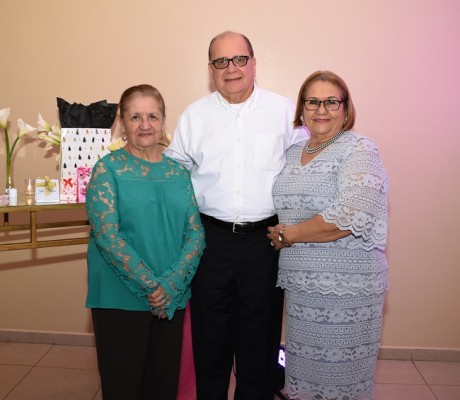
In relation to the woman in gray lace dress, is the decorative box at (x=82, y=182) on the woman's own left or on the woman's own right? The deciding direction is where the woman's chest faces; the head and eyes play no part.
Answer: on the woman's own right

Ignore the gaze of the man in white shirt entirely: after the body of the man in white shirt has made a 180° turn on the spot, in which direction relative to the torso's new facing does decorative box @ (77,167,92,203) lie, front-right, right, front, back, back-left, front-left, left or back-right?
left

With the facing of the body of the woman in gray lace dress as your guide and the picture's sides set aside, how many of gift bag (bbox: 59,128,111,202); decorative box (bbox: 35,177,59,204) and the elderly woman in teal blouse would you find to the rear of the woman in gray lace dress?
0

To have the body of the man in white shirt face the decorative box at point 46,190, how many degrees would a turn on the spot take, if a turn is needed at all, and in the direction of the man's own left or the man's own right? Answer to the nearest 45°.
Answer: approximately 90° to the man's own right

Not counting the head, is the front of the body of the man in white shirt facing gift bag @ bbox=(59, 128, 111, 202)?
no

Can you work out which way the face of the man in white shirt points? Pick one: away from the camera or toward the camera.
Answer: toward the camera

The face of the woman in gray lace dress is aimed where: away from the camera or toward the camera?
toward the camera

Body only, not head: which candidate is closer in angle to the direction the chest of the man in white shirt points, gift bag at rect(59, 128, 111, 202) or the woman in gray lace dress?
the woman in gray lace dress

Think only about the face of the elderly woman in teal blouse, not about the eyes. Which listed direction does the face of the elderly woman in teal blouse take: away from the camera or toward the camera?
toward the camera

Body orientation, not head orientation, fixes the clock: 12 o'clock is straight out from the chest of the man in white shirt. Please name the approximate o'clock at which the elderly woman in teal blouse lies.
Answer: The elderly woman in teal blouse is roughly at 2 o'clock from the man in white shirt.

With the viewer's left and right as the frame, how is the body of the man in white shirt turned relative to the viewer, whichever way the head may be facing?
facing the viewer

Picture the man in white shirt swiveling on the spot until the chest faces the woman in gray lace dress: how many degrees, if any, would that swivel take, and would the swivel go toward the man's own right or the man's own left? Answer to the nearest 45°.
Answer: approximately 45° to the man's own left

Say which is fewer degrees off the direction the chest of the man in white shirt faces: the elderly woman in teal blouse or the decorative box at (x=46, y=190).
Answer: the elderly woman in teal blouse

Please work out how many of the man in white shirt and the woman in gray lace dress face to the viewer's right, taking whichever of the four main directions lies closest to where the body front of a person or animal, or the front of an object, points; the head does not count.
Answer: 0

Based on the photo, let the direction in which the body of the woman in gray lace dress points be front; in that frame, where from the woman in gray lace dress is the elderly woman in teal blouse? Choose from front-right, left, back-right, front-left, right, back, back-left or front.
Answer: front-right

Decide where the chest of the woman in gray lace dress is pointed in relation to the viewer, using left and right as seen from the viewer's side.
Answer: facing the viewer and to the left of the viewer
